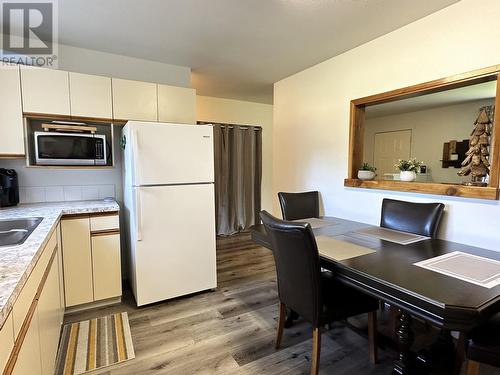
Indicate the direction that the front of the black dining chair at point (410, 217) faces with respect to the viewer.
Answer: facing the viewer and to the left of the viewer

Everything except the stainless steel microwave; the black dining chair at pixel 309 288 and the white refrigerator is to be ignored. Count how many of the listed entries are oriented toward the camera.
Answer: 2

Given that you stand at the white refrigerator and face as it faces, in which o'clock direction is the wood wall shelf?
The wood wall shelf is roughly at 10 o'clock from the white refrigerator.

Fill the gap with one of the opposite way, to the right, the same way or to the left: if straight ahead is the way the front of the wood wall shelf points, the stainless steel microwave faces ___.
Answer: to the left

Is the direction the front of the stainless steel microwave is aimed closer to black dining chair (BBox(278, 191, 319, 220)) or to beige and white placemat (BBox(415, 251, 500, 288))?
the beige and white placemat

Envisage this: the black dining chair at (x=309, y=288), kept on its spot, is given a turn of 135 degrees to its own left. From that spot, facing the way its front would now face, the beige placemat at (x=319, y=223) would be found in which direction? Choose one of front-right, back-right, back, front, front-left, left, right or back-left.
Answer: right

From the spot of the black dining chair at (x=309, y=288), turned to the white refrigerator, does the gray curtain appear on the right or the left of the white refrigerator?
right

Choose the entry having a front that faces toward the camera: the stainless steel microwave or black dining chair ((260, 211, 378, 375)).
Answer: the stainless steel microwave

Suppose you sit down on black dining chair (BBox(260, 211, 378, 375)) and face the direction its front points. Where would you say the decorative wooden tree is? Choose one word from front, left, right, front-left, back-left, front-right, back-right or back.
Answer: front

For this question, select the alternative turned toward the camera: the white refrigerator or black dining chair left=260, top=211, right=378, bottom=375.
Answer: the white refrigerator

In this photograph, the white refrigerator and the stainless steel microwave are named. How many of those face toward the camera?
2

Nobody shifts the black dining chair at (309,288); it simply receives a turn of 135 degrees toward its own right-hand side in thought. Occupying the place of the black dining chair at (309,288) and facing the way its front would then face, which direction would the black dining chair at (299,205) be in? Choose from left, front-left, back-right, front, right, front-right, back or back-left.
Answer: back

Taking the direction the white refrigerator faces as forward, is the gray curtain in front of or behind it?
behind

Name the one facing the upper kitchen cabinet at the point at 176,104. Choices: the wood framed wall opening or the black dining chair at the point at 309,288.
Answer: the wood framed wall opening

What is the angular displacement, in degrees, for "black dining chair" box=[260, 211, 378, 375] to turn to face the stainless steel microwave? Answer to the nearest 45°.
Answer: approximately 135° to its left

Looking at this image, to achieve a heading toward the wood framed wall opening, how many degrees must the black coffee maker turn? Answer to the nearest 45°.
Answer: approximately 45° to its left

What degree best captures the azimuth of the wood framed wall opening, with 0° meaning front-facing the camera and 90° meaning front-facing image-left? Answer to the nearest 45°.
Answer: approximately 45°

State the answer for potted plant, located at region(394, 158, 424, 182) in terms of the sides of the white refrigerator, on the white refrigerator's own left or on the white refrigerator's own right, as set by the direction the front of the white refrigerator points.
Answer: on the white refrigerator's own left

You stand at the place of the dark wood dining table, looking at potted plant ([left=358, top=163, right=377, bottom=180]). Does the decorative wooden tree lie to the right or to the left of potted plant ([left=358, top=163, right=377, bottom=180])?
right
